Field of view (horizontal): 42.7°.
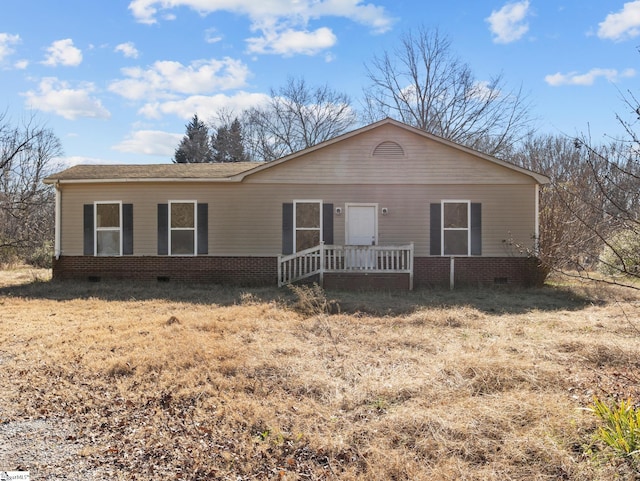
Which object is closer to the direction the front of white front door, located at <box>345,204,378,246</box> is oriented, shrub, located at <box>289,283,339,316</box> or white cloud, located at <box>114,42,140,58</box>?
the shrub

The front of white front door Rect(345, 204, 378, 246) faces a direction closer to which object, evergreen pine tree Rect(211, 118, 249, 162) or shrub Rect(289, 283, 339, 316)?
the shrub

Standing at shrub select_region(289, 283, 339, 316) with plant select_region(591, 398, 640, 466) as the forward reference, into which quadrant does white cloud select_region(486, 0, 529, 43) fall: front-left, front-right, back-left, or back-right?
back-left

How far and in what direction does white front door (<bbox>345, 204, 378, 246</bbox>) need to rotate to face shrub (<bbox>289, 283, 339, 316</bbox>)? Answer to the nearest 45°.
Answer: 0° — it already faces it

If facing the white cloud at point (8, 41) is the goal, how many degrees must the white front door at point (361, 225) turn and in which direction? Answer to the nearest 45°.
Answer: approximately 90° to its right

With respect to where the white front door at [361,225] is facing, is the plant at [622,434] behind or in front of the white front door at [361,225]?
in front

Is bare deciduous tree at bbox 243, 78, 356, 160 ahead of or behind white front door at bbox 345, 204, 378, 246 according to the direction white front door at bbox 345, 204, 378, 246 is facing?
behind

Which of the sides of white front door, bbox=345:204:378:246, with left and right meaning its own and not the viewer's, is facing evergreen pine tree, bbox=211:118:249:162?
back

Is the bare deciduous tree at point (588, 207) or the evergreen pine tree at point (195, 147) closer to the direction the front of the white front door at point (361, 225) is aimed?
the bare deciduous tree

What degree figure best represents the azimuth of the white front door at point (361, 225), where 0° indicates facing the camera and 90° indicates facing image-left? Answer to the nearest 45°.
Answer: approximately 0°
